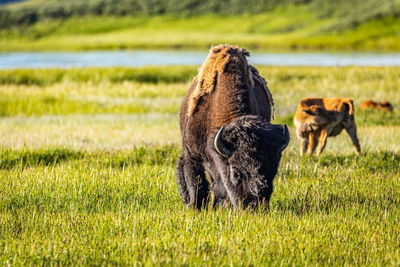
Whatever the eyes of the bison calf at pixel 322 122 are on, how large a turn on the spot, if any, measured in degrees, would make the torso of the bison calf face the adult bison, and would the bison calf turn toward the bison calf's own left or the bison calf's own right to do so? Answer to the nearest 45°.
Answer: approximately 90° to the bison calf's own left

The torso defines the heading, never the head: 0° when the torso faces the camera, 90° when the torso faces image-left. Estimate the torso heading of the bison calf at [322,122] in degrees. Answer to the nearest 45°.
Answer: approximately 90°
